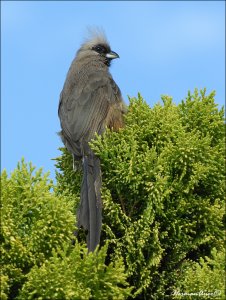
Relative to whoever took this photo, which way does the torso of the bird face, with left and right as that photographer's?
facing away from the viewer and to the right of the viewer
